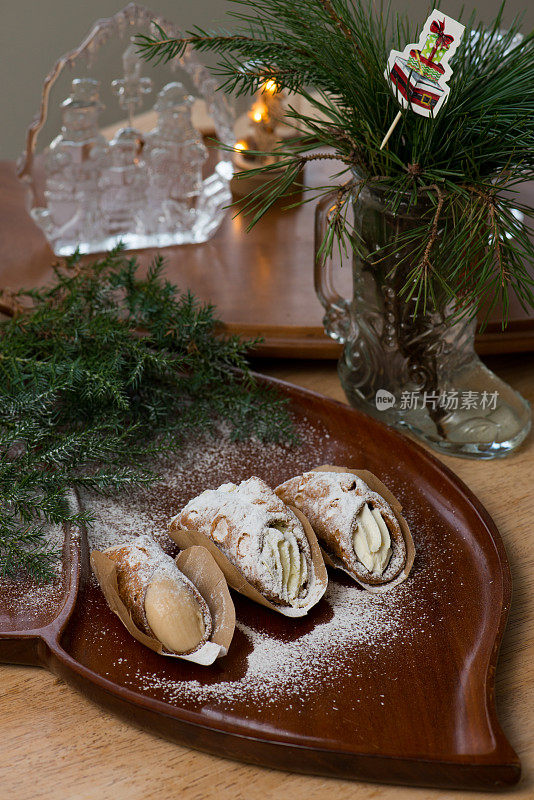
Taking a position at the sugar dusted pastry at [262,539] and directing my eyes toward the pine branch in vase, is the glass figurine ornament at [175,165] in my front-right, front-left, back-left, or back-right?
front-left

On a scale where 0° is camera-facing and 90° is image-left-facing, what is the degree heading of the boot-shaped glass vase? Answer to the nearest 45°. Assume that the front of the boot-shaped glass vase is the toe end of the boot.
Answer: approximately 315°
